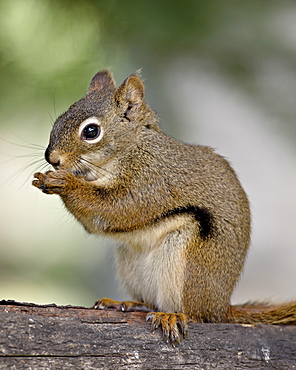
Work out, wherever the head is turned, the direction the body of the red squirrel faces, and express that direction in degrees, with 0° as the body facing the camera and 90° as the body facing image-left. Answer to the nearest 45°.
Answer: approximately 90°
